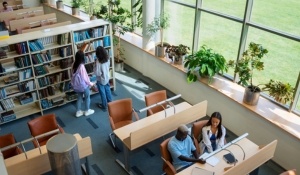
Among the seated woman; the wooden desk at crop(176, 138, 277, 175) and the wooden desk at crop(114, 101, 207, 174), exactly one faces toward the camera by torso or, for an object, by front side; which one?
the seated woman

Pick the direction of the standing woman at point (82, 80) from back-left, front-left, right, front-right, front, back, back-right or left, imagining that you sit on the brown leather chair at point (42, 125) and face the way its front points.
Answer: left

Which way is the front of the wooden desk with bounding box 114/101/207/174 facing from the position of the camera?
facing away from the viewer and to the left of the viewer

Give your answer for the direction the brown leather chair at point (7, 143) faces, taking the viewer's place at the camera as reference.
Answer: facing the viewer and to the right of the viewer

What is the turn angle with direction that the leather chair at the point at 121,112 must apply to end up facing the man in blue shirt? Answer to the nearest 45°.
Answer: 0° — it already faces them

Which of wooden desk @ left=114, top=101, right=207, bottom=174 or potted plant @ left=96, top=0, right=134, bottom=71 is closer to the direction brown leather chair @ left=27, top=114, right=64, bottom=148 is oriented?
the wooden desk

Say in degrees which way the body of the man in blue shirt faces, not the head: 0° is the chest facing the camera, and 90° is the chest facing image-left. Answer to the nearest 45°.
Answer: approximately 315°

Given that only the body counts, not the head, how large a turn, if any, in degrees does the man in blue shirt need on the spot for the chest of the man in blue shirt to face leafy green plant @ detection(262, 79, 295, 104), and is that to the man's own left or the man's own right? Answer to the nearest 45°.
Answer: approximately 90° to the man's own left

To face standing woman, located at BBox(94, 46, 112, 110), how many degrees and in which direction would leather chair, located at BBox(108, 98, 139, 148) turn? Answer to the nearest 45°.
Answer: approximately 135° to its left

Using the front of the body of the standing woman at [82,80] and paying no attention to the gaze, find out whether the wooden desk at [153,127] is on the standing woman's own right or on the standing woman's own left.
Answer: on the standing woman's own right

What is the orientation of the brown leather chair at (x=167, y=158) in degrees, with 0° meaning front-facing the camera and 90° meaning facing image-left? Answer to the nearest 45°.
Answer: approximately 315°
